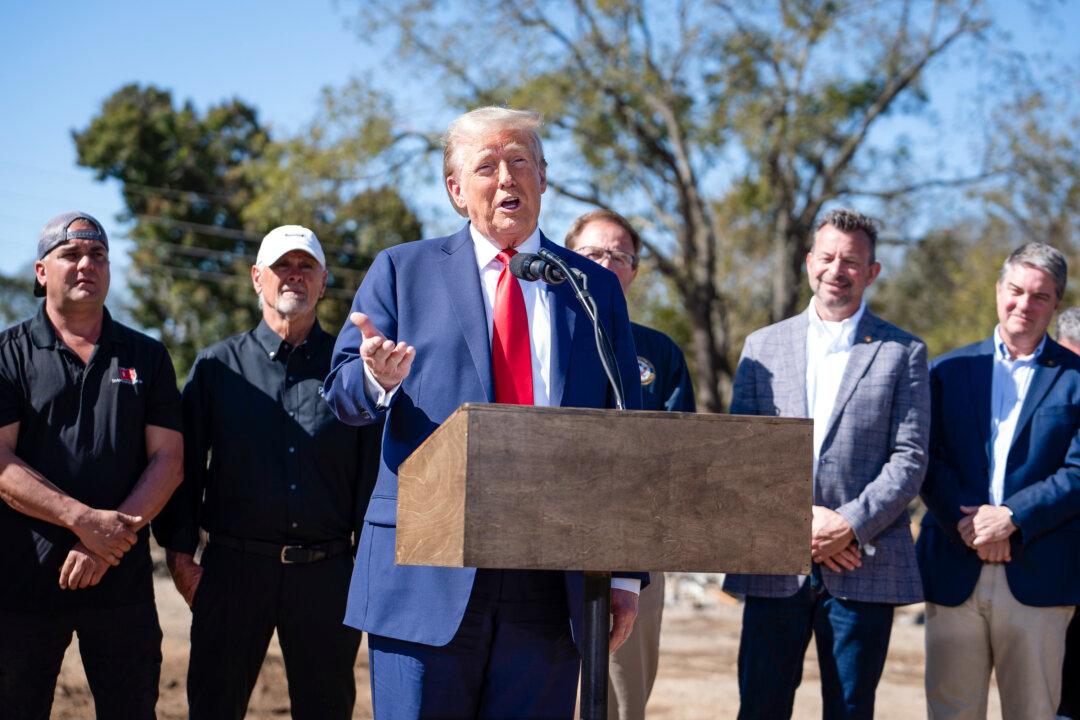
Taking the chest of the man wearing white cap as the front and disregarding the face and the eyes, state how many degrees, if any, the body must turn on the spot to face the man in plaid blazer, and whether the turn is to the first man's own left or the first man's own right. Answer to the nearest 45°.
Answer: approximately 90° to the first man's own left

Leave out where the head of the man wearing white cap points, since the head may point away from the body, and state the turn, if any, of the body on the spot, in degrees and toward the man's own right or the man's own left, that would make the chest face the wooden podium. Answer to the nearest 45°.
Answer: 0° — they already face it

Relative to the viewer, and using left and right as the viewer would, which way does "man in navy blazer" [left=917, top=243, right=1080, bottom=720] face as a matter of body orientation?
facing the viewer

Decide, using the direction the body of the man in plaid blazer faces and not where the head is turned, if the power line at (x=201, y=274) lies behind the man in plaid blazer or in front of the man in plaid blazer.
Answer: behind

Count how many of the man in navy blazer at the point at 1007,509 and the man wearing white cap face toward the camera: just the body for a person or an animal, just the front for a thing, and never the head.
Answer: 2

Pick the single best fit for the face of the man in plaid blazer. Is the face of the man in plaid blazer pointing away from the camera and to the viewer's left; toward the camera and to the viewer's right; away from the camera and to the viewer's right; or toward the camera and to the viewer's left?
toward the camera and to the viewer's left

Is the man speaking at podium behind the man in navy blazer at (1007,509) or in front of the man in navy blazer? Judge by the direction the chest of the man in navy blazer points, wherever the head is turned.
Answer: in front

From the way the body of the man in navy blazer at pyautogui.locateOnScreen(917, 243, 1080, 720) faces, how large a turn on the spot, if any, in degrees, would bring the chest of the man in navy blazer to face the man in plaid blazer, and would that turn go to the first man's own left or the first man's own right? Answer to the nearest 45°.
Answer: approximately 45° to the first man's own right

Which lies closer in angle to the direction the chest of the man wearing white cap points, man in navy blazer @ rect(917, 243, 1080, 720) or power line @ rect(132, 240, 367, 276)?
the man in navy blazer

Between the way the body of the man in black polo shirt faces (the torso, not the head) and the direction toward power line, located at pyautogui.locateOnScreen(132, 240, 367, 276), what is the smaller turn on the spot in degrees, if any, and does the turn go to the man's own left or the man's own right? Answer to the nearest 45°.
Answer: approximately 180°

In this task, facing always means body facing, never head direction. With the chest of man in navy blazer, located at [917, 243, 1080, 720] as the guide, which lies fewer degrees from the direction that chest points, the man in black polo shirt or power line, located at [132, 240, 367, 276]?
the man in black polo shirt

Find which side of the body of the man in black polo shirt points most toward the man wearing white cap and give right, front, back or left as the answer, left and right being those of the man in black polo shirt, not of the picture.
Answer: left
